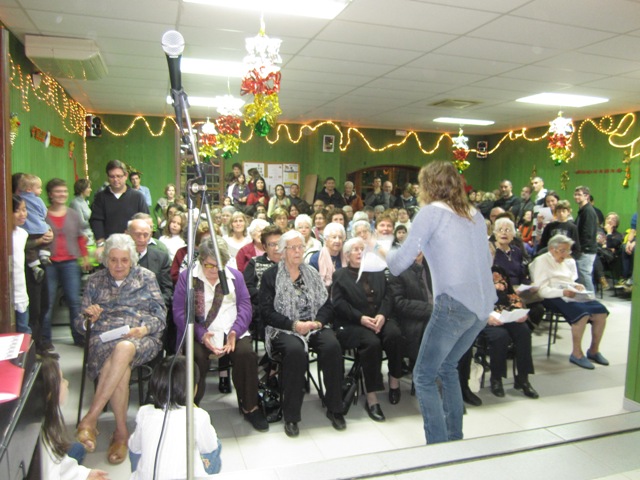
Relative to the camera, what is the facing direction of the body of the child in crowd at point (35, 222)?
to the viewer's right

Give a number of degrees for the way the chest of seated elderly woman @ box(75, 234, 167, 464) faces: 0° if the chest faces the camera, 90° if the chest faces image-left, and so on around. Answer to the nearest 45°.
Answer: approximately 0°

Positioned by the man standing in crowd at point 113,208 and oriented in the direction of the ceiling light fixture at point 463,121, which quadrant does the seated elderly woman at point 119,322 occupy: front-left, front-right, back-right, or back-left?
back-right

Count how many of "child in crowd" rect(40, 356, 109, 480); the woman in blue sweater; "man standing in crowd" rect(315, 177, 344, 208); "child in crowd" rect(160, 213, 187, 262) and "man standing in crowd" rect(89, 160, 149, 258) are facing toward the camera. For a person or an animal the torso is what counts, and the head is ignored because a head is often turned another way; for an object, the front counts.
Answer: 3

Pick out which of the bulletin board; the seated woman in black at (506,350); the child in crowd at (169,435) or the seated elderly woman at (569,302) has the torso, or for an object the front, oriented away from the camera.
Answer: the child in crowd

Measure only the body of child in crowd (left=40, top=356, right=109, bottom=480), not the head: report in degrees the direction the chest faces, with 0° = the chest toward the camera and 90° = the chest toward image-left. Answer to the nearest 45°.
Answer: approximately 225°

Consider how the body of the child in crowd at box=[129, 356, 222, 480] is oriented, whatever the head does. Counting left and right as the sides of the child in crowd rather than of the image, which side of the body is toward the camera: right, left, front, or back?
back
